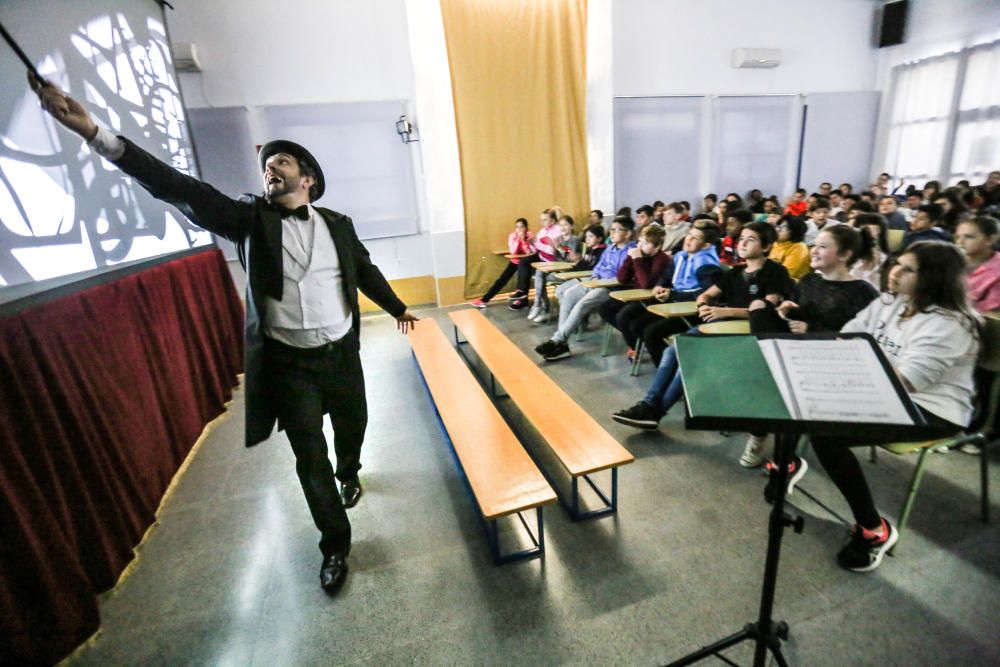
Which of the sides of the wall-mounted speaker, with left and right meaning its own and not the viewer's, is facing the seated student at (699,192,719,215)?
front

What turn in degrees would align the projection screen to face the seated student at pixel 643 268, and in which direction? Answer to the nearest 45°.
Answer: approximately 45° to its left

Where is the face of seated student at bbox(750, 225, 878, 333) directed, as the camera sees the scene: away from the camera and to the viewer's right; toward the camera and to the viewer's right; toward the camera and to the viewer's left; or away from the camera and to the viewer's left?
toward the camera and to the viewer's left

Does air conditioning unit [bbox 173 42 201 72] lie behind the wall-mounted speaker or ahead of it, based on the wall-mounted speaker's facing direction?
ahead

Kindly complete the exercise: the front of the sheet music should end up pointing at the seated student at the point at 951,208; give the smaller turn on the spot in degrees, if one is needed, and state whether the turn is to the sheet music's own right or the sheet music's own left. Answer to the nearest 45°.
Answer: approximately 180°

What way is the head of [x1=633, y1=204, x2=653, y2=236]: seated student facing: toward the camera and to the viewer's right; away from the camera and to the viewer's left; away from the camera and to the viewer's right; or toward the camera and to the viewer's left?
toward the camera and to the viewer's left

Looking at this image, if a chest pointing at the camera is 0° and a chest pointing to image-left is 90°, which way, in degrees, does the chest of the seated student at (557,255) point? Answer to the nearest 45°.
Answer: approximately 45°

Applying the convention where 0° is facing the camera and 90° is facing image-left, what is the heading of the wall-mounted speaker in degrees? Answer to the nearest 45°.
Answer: approximately 45°

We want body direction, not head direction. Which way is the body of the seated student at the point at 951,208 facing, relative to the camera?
to the viewer's left

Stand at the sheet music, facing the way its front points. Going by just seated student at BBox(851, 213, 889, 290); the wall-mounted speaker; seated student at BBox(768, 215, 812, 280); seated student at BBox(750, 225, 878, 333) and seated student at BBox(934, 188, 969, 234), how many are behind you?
5

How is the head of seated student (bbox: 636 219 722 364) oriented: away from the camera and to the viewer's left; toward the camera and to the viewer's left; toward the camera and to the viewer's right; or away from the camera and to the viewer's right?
toward the camera and to the viewer's left

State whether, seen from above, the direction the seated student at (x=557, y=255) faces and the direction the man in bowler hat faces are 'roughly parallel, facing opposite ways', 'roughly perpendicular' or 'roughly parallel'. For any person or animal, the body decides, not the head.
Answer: roughly perpendicular

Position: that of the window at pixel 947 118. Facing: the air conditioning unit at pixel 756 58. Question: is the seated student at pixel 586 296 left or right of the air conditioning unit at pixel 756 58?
left
